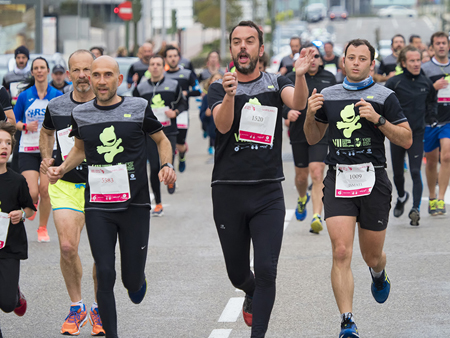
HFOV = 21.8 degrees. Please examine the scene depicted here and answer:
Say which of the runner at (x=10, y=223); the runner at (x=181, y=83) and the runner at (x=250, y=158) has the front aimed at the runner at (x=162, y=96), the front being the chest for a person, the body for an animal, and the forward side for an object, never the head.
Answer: the runner at (x=181, y=83)

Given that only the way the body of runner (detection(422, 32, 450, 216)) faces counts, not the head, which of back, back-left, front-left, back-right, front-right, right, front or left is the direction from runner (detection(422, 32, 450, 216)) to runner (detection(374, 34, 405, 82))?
back

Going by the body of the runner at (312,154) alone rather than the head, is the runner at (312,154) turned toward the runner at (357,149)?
yes

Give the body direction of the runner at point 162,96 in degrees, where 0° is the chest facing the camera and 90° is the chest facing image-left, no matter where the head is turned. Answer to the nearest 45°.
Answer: approximately 0°

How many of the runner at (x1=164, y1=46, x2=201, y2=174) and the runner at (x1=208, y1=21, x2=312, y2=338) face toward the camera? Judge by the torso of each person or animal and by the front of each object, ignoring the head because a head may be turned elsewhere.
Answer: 2
